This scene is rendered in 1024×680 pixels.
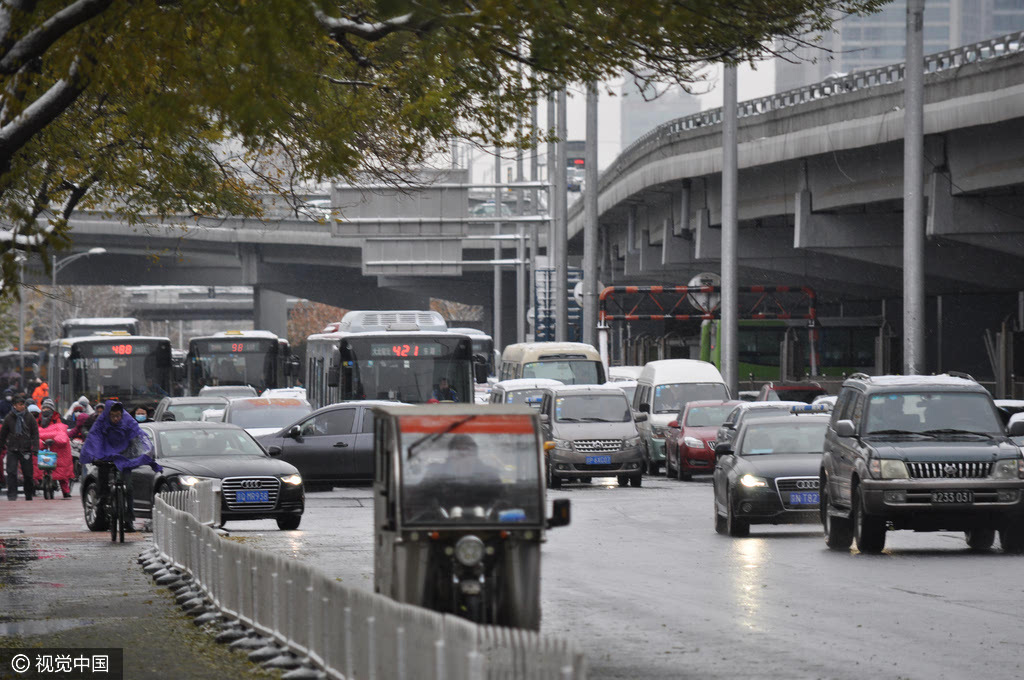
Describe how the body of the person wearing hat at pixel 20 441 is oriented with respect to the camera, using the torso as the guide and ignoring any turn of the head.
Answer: toward the camera

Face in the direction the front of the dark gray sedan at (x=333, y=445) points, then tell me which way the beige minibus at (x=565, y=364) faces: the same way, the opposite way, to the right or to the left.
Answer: to the left

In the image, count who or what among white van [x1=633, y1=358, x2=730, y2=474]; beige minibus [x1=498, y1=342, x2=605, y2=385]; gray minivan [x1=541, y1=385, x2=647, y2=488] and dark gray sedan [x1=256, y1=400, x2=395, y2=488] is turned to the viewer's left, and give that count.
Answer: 1

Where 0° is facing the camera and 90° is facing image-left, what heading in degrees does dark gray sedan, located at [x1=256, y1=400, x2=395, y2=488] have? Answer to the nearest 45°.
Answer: approximately 90°

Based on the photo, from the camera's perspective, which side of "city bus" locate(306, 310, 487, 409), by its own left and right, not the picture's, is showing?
front

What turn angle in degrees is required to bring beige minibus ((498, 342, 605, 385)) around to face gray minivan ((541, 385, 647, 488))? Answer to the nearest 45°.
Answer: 0° — it already faces it

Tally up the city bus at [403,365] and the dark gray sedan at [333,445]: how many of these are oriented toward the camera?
1

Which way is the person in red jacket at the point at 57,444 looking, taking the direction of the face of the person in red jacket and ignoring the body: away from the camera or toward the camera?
toward the camera

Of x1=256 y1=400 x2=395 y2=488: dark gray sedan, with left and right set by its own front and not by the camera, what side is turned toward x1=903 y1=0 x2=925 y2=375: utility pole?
back

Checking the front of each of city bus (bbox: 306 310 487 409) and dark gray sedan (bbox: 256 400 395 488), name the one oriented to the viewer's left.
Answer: the dark gray sedan

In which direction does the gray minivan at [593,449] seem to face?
toward the camera

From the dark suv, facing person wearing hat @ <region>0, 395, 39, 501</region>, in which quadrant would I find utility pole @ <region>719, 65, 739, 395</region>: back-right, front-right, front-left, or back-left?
front-right

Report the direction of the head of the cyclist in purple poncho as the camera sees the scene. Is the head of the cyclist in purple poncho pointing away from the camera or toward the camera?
toward the camera

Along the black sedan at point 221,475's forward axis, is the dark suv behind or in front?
in front

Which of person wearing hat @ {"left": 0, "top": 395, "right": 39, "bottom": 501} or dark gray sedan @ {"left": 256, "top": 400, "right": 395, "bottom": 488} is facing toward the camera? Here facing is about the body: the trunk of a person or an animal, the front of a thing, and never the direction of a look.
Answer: the person wearing hat
